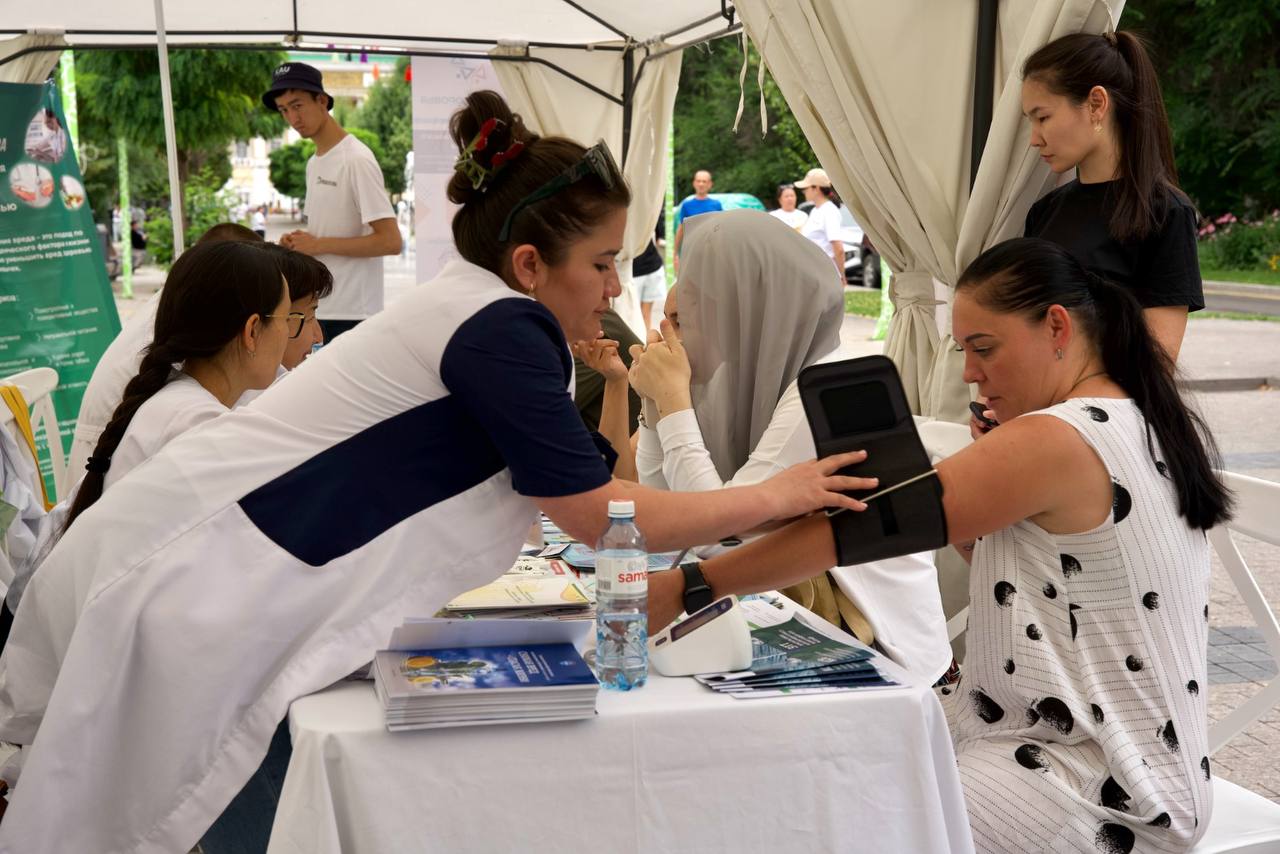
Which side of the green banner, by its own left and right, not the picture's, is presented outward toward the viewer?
front

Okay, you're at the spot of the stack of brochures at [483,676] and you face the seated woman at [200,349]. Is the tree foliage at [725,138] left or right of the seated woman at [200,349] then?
right

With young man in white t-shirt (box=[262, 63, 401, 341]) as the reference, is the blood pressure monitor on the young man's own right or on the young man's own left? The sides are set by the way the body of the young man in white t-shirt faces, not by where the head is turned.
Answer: on the young man's own left

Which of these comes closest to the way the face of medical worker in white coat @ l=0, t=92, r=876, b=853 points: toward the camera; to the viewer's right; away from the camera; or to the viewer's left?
to the viewer's right

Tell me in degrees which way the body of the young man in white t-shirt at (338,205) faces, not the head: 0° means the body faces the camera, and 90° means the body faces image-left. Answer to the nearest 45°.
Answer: approximately 45°

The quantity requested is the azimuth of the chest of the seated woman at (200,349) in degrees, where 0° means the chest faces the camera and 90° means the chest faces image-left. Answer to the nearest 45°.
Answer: approximately 225°

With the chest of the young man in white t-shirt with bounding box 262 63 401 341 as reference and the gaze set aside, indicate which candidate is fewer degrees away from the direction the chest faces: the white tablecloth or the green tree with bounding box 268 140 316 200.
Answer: the white tablecloth

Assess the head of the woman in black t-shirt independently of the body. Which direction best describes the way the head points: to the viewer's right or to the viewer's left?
to the viewer's left

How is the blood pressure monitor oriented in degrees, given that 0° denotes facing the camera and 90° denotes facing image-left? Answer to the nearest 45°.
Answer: approximately 90°

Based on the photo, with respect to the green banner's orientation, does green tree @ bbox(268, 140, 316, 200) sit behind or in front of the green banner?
behind

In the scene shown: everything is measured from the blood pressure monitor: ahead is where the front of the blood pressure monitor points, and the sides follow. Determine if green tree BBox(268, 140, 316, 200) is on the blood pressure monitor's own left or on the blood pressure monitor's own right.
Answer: on the blood pressure monitor's own right
